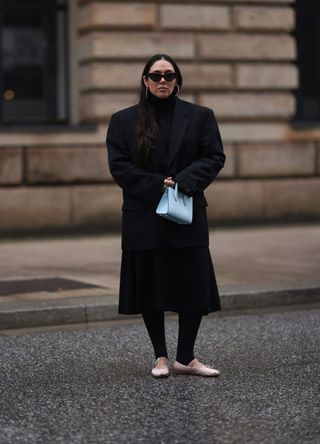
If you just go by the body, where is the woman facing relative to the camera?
toward the camera

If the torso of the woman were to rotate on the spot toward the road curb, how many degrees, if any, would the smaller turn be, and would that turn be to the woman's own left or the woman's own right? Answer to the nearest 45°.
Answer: approximately 180°
